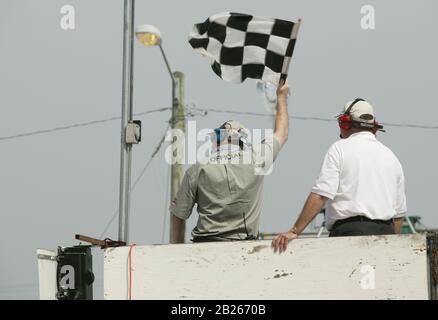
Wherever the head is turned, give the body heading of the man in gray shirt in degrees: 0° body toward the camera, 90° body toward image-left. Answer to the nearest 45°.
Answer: approximately 180°

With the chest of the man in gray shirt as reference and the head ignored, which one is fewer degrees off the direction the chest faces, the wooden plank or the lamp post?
the lamp post

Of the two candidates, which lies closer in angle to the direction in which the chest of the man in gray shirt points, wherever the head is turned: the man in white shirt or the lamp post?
the lamp post

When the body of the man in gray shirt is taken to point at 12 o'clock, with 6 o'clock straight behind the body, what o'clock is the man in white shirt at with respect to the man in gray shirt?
The man in white shirt is roughly at 4 o'clock from the man in gray shirt.

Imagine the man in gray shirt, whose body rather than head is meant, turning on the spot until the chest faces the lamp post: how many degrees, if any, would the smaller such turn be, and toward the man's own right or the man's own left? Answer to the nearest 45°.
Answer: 0° — they already face it

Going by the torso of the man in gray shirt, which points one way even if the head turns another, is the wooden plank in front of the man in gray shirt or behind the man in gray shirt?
behind
